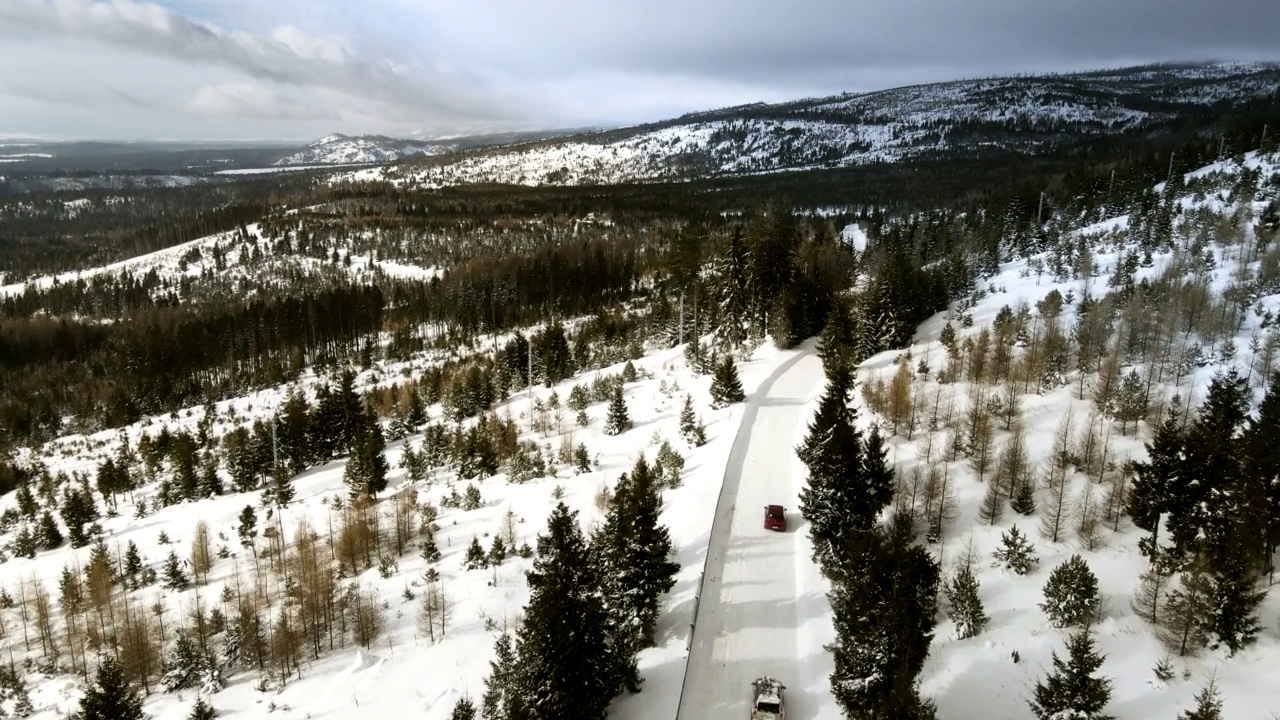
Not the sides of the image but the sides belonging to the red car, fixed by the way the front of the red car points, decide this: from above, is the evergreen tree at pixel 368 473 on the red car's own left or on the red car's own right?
on the red car's own left

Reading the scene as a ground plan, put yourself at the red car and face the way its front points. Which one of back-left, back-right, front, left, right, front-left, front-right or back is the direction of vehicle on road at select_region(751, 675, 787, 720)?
back

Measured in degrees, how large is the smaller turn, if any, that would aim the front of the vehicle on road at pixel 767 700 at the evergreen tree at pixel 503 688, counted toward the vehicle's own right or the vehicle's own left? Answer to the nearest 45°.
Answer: approximately 90° to the vehicle's own left

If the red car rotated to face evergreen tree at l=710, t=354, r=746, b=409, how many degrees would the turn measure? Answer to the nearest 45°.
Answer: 0° — it already faces it

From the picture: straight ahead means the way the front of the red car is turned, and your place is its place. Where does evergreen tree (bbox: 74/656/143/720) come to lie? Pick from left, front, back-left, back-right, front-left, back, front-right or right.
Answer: back-left

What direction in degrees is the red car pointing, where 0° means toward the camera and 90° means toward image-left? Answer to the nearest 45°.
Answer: approximately 180°

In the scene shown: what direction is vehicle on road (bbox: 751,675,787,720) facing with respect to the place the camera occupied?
facing away from the viewer

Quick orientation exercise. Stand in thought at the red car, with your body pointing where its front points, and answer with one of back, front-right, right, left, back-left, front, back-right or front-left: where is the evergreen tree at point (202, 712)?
back-left

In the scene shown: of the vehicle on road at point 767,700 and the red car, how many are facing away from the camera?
2
